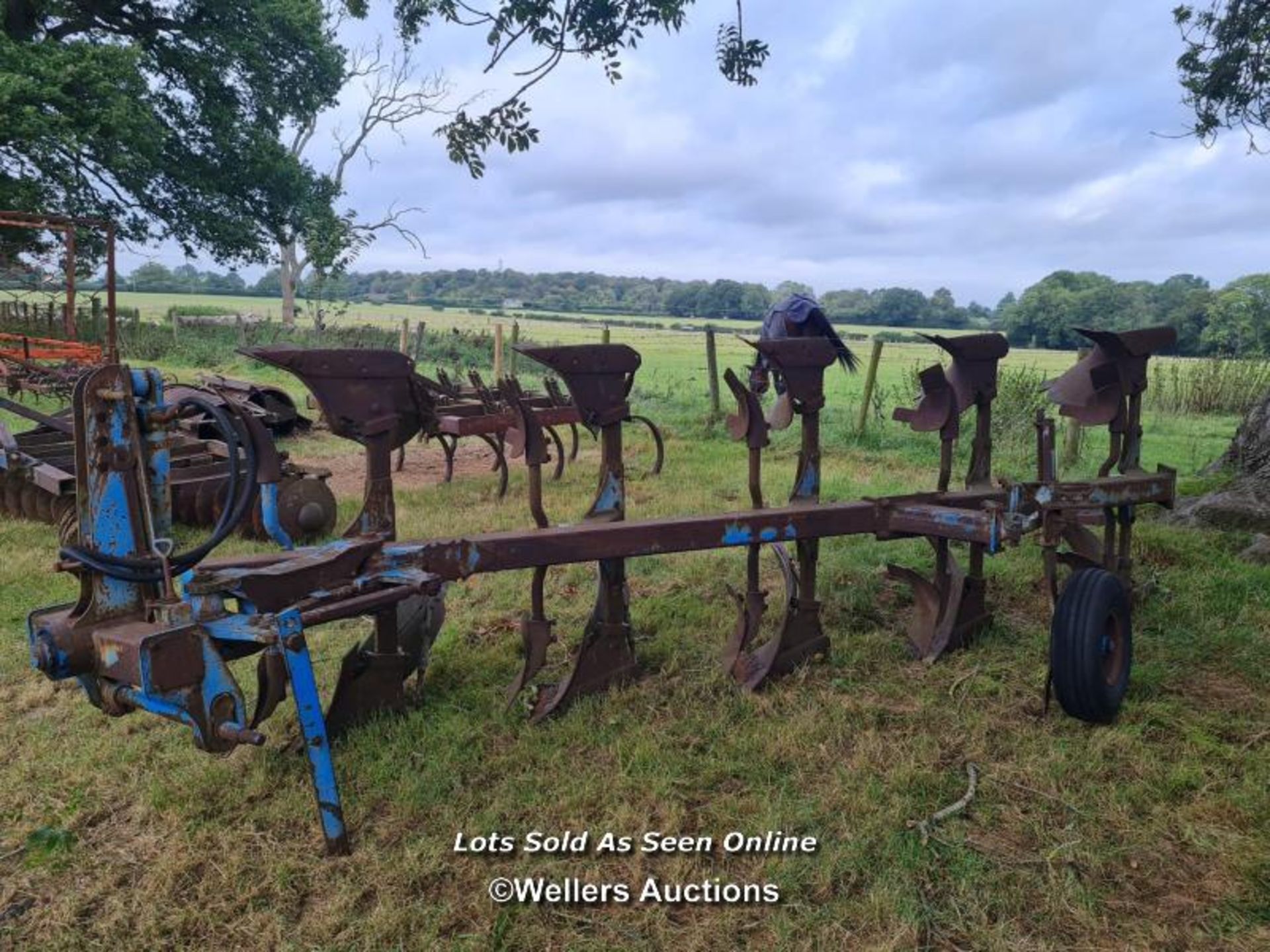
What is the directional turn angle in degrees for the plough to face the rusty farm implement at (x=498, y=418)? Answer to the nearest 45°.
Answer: approximately 135° to its right

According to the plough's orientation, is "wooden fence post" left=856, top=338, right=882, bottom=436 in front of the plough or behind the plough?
behind

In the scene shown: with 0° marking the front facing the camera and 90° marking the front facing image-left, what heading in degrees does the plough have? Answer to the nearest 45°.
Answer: approximately 45°

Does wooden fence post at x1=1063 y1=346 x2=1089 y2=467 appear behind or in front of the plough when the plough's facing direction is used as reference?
behind

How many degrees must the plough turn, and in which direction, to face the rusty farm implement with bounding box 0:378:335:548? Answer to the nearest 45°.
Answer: approximately 90° to its right

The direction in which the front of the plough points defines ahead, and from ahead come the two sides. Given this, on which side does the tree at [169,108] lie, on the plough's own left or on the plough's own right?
on the plough's own right

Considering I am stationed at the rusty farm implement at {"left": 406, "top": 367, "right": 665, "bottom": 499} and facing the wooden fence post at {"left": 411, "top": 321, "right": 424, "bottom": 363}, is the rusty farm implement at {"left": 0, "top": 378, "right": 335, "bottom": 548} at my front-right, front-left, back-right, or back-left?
back-left
